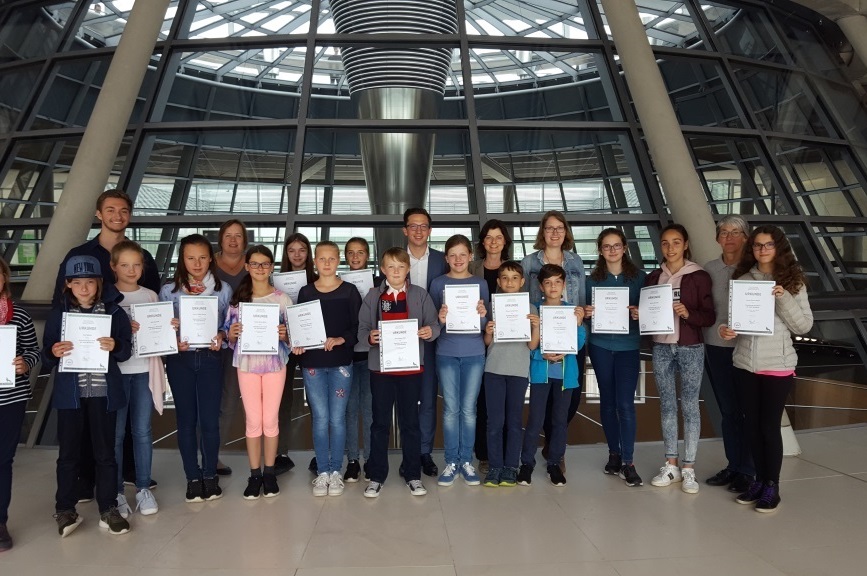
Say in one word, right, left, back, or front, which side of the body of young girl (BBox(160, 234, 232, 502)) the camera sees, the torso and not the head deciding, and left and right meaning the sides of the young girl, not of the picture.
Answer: front

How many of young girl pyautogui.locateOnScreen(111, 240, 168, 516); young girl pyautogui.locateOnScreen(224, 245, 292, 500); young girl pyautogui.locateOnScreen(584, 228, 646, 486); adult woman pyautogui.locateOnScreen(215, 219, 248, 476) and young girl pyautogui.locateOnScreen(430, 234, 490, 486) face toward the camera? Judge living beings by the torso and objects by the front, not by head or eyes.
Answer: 5

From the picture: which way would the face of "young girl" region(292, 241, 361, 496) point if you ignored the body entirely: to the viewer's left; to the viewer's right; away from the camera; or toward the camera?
toward the camera

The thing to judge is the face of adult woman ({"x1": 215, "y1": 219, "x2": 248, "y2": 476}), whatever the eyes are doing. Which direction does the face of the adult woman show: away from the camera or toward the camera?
toward the camera

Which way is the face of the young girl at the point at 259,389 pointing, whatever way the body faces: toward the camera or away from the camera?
toward the camera

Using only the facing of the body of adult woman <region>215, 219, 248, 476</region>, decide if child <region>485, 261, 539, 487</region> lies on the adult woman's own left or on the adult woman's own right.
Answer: on the adult woman's own left

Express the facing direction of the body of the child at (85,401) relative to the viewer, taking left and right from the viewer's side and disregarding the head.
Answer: facing the viewer

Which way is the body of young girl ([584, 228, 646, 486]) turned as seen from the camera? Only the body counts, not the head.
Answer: toward the camera

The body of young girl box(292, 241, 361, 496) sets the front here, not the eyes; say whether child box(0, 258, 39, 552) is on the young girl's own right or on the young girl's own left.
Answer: on the young girl's own right

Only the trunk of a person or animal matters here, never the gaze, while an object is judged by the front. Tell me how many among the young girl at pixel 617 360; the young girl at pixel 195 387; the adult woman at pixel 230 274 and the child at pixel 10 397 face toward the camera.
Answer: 4

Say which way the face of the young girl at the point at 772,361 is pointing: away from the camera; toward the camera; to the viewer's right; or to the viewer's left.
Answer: toward the camera

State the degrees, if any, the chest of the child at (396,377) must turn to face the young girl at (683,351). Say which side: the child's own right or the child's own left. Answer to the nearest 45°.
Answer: approximately 90° to the child's own left

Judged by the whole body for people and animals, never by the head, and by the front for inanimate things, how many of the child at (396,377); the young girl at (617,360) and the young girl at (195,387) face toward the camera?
3

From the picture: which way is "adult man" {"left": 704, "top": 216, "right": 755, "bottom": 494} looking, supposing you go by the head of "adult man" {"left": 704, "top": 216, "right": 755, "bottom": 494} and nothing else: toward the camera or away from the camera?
toward the camera

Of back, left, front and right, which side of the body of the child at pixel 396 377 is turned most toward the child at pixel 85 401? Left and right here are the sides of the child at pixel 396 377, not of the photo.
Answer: right

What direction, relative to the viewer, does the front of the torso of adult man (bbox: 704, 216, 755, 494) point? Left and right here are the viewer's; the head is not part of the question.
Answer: facing the viewer and to the left of the viewer

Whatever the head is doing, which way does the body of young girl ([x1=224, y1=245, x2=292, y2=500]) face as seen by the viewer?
toward the camera
